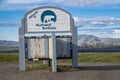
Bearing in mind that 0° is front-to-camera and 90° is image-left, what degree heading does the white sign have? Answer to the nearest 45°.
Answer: approximately 0°
